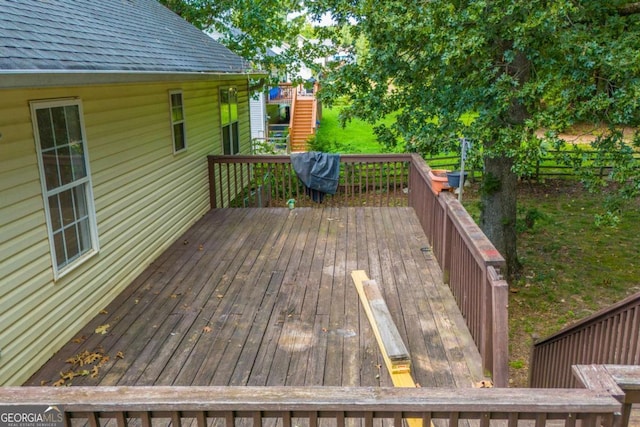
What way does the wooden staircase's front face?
toward the camera

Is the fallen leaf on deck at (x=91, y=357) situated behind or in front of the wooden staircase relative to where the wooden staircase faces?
in front

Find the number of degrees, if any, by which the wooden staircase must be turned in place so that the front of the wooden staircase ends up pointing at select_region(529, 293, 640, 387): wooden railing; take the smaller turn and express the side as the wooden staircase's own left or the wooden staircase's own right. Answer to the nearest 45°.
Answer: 0° — it already faces it

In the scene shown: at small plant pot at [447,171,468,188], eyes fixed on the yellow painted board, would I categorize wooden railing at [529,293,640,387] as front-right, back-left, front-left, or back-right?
front-left

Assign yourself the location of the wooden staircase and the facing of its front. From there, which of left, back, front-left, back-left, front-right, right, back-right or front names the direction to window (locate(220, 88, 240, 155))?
front

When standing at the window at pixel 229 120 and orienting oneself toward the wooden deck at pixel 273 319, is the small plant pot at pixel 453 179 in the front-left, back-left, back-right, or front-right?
front-left

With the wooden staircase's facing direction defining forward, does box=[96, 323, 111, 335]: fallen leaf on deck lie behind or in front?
in front

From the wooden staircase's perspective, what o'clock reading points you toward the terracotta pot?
The terracotta pot is roughly at 12 o'clock from the wooden staircase.

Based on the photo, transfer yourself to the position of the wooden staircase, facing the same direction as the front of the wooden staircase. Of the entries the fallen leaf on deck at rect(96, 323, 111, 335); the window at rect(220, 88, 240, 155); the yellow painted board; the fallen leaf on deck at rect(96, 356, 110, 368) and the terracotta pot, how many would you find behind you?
0

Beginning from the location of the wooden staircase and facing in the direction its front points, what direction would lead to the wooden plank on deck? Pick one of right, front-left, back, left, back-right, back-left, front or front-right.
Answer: front

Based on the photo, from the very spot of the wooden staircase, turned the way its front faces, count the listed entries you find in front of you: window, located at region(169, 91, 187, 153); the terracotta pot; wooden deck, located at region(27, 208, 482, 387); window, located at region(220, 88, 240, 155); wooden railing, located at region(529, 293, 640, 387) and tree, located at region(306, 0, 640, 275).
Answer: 6

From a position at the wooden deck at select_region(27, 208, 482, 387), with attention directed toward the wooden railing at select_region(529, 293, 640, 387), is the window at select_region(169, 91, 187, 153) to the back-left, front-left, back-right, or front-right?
back-left

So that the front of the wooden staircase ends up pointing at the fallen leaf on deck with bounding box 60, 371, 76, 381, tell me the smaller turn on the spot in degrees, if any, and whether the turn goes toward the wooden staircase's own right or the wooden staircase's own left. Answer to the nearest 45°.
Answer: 0° — it already faces it

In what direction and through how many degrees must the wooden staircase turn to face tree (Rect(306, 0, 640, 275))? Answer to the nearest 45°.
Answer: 0° — it already faces it

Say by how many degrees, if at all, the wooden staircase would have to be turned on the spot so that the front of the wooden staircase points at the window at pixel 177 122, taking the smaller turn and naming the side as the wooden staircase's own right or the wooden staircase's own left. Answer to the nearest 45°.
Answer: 0° — it already faces it

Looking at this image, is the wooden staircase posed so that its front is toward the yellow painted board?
yes

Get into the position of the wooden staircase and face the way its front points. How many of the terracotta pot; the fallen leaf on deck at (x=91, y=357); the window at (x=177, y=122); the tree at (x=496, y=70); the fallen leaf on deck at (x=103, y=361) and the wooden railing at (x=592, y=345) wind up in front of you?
6
